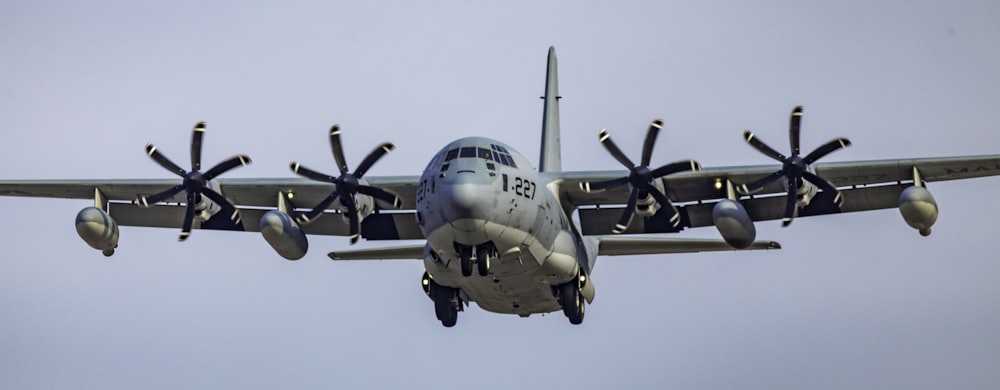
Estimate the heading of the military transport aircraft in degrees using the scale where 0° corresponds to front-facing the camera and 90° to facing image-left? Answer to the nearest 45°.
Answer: approximately 0°
